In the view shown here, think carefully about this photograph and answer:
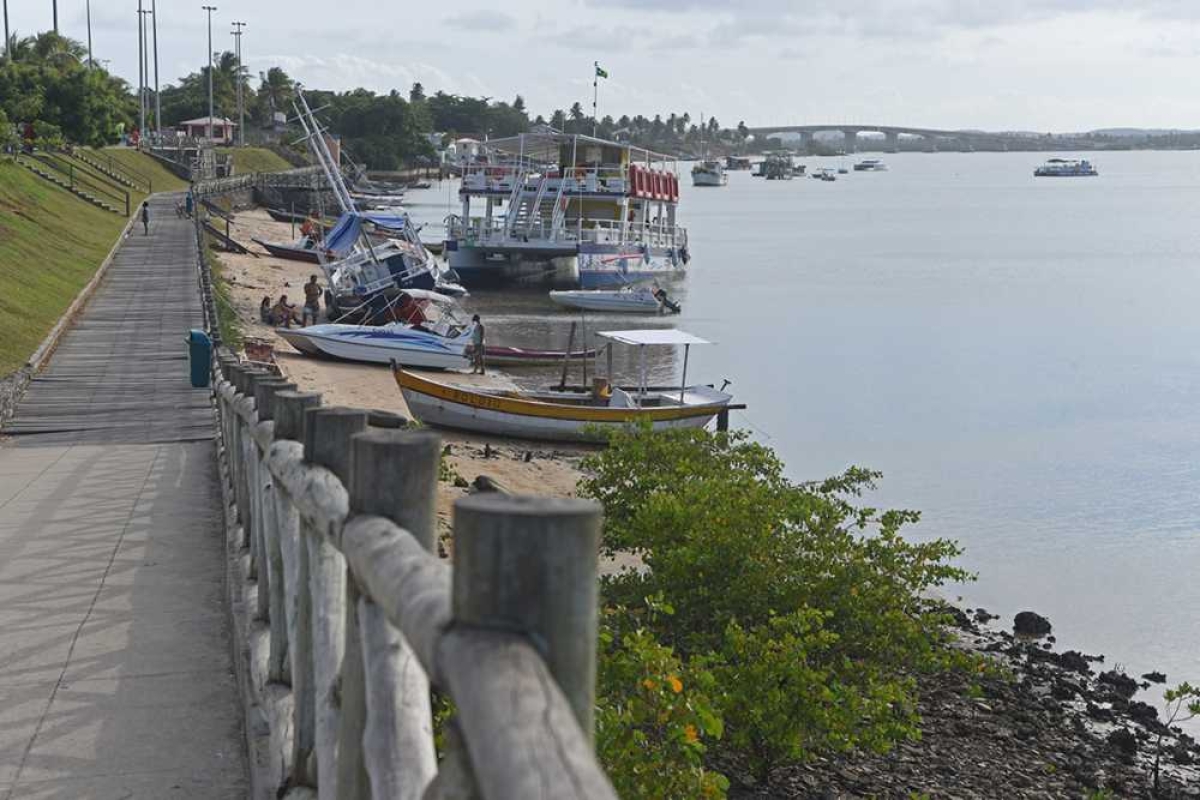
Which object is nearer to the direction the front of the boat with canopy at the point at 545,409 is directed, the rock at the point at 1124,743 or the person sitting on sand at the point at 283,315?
the person sitting on sand

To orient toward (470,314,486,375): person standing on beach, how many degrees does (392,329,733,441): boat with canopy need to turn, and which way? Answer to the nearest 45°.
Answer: approximately 90° to its right

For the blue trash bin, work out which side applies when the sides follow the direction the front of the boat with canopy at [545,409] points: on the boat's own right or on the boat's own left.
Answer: on the boat's own left

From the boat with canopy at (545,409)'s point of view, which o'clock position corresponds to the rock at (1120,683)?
The rock is roughly at 8 o'clock from the boat with canopy.

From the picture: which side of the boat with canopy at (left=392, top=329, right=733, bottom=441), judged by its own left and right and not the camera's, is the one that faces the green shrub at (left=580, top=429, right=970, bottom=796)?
left

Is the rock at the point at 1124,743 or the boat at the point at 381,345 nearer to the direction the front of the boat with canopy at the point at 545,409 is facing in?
the boat

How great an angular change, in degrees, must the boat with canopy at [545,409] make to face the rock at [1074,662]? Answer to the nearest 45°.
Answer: approximately 135° to its left

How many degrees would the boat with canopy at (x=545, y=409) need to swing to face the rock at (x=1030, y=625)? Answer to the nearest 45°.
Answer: approximately 135° to its left

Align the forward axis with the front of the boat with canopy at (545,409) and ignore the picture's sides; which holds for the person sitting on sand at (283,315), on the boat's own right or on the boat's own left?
on the boat's own right

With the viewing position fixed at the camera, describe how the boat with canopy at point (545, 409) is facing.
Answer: facing to the left of the viewer

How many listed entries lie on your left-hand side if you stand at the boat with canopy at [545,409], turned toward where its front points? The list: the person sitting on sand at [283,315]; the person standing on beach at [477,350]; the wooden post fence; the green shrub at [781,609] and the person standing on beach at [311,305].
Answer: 2

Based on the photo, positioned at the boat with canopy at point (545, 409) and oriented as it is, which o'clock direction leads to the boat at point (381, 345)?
The boat is roughly at 2 o'clock from the boat with canopy.
